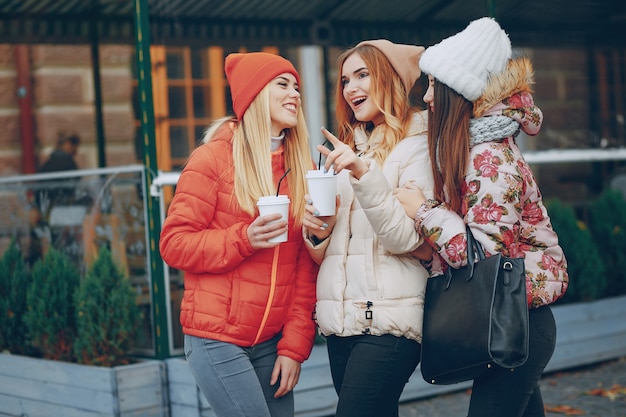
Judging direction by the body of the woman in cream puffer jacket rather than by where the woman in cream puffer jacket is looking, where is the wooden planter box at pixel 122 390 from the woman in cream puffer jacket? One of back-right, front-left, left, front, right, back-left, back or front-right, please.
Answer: right

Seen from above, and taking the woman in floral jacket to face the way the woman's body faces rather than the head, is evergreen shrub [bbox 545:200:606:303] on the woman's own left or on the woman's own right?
on the woman's own right

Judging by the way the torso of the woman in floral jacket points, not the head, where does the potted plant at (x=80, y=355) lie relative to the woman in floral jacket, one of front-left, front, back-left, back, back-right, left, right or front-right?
front-right

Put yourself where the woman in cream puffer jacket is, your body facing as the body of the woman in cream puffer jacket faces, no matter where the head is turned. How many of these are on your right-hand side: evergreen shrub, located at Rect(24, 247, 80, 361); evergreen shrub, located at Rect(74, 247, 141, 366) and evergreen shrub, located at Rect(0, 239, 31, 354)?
3

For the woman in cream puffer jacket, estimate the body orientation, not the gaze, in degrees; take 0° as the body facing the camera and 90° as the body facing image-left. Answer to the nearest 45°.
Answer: approximately 45°

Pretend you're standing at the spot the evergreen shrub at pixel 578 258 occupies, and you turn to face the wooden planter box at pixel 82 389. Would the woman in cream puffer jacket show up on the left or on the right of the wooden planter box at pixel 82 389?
left

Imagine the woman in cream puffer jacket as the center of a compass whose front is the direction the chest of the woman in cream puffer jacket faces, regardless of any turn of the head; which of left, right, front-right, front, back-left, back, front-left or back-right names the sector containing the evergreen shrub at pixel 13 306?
right

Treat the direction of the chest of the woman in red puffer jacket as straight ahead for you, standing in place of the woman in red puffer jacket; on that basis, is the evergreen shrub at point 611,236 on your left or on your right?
on your left

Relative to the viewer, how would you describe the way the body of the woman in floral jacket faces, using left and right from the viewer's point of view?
facing to the left of the viewer

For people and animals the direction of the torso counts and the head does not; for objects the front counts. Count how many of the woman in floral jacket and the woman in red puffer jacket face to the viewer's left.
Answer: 1
